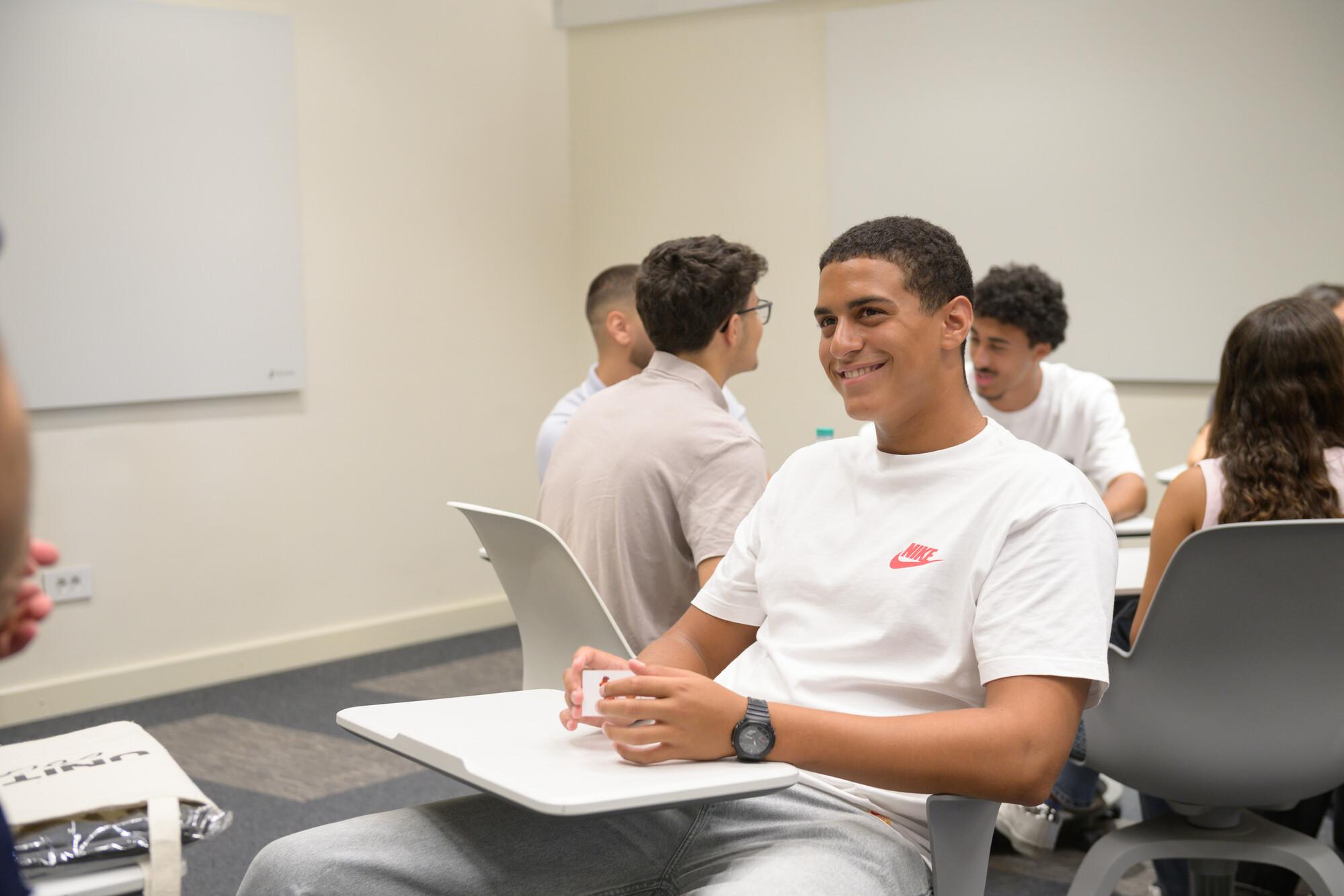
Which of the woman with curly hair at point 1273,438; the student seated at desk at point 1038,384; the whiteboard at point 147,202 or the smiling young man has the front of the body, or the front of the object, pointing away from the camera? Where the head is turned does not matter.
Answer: the woman with curly hair

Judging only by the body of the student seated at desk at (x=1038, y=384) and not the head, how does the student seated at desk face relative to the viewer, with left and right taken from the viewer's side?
facing the viewer and to the left of the viewer

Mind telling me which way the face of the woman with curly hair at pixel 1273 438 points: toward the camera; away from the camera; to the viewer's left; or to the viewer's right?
away from the camera

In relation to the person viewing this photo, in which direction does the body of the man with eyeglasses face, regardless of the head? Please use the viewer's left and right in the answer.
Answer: facing away from the viewer and to the right of the viewer

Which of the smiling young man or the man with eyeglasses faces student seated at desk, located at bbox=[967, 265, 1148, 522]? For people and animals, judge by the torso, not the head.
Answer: the man with eyeglasses

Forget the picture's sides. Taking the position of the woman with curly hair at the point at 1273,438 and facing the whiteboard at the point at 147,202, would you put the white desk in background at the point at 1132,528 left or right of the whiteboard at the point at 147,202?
right

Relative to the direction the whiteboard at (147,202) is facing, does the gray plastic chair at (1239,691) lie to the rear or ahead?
ahead

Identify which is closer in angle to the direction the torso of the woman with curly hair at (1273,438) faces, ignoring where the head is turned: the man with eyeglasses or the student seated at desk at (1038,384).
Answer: the student seated at desk

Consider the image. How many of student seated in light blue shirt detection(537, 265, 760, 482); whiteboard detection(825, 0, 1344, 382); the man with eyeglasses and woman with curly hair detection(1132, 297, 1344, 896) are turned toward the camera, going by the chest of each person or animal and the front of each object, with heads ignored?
1

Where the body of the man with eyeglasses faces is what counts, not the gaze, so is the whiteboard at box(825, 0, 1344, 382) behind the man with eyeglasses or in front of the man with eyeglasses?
in front

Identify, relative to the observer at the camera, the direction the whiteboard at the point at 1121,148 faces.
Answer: facing the viewer

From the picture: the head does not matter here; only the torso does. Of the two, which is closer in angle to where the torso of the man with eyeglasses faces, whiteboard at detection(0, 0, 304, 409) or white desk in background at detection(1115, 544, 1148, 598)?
the white desk in background

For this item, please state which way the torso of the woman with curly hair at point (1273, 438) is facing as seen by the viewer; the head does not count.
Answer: away from the camera

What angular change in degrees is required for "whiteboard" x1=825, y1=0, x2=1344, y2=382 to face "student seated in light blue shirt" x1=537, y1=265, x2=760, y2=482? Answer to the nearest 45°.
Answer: approximately 45° to its right

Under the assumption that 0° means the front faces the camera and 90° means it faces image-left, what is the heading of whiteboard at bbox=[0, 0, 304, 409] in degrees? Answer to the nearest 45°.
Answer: approximately 315°

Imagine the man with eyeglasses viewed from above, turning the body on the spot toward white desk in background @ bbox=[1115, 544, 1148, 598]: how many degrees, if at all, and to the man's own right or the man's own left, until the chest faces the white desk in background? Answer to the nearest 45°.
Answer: approximately 45° to the man's own right

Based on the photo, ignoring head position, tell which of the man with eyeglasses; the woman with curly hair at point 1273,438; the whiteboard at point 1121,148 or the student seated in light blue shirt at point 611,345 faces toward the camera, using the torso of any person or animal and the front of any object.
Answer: the whiteboard

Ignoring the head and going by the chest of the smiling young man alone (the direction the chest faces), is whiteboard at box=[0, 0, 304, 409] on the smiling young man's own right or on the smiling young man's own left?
on the smiling young man's own right
